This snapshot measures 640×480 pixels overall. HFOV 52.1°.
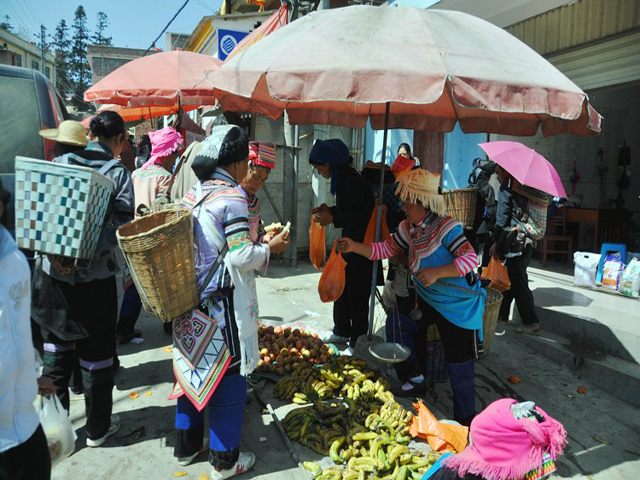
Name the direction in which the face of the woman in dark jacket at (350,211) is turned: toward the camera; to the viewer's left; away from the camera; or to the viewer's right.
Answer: to the viewer's left

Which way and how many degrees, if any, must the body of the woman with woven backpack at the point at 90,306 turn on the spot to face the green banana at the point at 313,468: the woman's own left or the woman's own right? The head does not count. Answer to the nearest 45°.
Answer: approximately 90° to the woman's own right

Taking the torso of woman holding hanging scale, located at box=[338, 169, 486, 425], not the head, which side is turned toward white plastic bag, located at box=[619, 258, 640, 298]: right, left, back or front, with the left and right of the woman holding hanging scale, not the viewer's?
back

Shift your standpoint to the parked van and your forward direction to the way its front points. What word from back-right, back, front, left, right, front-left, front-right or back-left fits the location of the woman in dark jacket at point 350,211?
back-right

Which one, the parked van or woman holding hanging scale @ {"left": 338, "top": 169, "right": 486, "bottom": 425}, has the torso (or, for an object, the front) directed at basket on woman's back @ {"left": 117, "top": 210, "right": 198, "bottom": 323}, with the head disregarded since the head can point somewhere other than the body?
the woman holding hanging scale

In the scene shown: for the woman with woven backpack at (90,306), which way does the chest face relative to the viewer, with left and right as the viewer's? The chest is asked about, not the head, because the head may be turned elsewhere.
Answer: facing away from the viewer and to the right of the viewer

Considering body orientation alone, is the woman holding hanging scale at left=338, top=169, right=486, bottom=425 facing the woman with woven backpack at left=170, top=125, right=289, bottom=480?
yes

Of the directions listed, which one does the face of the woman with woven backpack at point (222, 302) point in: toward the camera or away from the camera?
away from the camera

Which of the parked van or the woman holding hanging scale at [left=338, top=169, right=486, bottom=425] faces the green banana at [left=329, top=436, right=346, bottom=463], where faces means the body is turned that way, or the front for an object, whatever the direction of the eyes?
the woman holding hanging scale

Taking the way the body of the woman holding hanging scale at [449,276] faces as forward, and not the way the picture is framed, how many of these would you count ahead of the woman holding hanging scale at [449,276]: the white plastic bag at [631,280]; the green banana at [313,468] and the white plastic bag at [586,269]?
1

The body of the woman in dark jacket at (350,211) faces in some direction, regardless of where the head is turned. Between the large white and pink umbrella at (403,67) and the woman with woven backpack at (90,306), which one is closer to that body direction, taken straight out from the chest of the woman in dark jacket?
the woman with woven backpack
